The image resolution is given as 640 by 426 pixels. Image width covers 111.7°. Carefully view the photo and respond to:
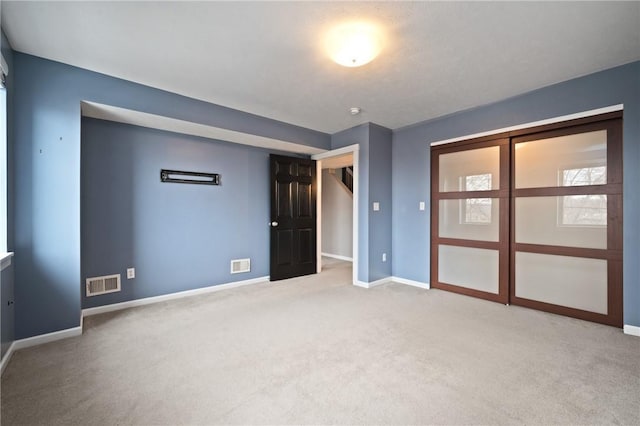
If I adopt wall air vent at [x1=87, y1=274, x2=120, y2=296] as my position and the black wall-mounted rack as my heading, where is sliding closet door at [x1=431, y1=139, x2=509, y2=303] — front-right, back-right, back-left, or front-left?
front-right

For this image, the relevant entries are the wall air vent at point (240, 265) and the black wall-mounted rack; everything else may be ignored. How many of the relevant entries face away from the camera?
0

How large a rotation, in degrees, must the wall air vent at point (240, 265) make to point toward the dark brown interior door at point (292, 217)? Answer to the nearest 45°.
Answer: approximately 45° to its left

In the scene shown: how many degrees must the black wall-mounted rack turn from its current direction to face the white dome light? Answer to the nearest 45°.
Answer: approximately 45° to its left

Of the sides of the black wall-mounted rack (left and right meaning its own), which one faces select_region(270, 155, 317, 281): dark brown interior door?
left

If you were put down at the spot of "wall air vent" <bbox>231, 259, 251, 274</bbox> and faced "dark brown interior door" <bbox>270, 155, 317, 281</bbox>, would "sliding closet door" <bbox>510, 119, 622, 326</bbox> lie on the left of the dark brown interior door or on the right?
right

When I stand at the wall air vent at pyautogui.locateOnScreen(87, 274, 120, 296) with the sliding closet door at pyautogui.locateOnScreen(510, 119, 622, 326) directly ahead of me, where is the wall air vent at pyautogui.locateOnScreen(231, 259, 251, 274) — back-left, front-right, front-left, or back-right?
front-left

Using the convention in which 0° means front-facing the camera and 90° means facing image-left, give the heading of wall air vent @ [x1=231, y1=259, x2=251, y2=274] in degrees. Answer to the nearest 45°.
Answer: approximately 315°

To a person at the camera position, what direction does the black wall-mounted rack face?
facing the viewer

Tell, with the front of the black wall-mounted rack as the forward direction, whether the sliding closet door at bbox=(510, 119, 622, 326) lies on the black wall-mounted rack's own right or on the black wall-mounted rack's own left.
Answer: on the black wall-mounted rack's own left

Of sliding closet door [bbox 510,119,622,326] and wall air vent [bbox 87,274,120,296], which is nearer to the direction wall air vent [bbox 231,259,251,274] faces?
the sliding closet door
